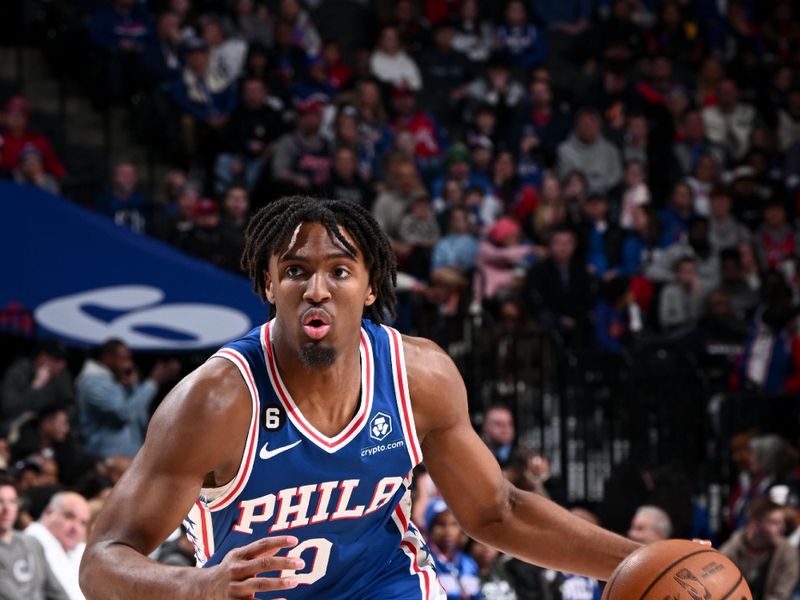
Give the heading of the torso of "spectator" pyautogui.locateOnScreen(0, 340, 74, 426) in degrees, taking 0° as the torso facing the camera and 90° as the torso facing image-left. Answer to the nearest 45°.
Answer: approximately 315°

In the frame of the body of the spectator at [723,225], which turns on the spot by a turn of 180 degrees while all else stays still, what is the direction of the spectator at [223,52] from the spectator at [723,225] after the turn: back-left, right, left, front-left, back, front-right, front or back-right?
left

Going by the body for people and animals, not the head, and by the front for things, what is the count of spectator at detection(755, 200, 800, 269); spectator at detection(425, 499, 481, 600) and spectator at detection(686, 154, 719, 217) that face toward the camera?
3

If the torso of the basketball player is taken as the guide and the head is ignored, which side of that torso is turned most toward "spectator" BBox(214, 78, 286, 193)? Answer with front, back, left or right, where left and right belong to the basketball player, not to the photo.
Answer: back

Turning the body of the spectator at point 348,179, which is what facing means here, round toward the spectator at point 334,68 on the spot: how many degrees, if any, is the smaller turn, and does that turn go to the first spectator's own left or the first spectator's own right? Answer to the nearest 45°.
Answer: approximately 180°

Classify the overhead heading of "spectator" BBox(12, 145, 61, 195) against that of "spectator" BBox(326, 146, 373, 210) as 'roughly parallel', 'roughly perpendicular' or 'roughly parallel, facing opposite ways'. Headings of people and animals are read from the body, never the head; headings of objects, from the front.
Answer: roughly parallel

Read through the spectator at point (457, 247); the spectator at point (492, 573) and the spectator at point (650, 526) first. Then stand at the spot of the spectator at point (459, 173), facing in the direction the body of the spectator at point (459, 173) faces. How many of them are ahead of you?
3

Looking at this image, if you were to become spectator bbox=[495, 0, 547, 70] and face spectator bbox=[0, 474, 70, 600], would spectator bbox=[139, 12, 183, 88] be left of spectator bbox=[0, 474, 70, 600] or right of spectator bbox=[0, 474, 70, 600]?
right

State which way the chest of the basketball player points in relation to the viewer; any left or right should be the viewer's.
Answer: facing the viewer

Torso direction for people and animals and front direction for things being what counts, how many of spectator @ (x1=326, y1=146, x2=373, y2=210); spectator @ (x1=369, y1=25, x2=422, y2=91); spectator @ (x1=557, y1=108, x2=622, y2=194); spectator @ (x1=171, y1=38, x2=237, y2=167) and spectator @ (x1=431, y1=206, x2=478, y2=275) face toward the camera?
5

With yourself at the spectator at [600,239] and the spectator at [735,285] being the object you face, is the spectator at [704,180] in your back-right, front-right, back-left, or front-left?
front-left

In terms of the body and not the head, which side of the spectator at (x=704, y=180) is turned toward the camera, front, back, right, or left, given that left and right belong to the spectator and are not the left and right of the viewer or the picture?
front

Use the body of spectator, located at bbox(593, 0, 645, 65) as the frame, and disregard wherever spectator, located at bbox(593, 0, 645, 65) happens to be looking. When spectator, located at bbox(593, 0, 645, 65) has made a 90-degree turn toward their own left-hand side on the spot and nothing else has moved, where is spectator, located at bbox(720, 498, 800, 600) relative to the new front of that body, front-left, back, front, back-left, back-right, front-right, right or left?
right

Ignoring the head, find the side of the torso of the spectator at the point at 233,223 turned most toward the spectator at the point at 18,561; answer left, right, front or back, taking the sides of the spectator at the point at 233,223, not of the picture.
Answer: front

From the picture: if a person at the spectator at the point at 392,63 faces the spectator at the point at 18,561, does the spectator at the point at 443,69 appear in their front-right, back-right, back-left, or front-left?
back-left

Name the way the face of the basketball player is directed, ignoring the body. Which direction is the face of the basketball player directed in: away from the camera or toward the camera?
toward the camera

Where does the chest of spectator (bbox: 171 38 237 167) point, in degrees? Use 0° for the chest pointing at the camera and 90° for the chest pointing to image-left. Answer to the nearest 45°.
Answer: approximately 0°
